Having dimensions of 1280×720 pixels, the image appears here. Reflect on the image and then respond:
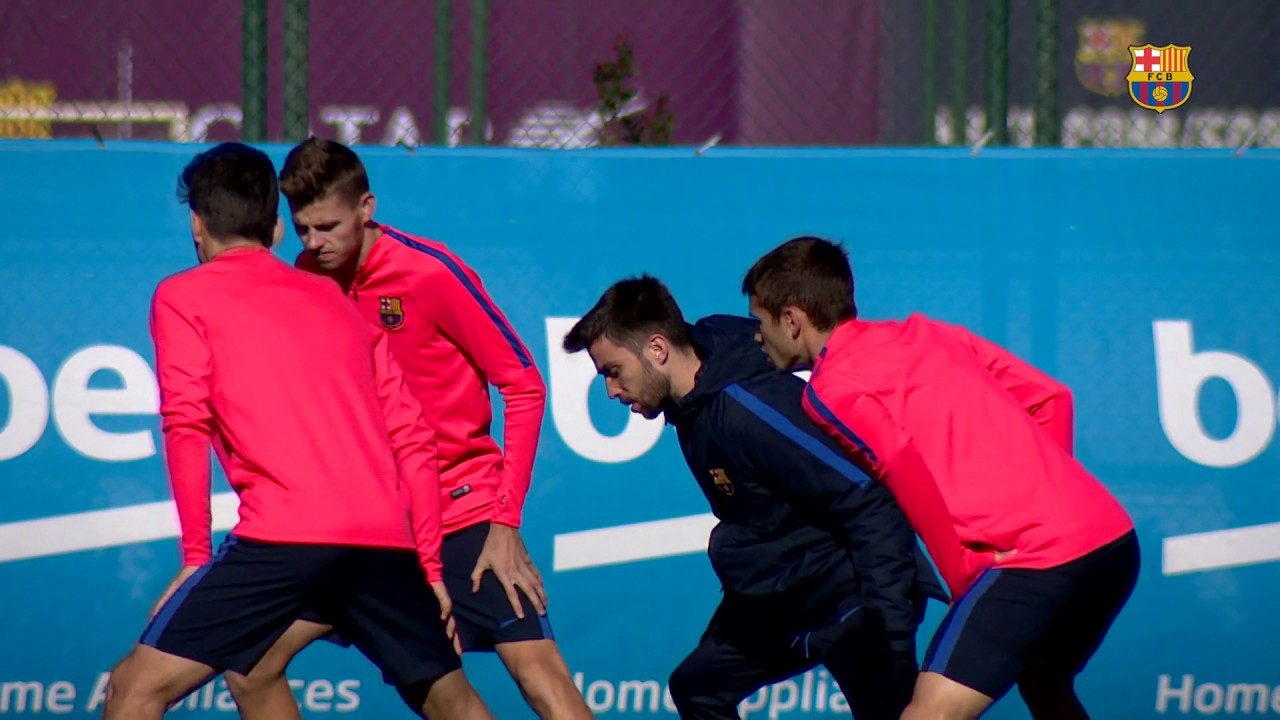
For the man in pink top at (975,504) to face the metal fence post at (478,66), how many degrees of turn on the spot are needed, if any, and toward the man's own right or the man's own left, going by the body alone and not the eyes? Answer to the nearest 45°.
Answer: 0° — they already face it

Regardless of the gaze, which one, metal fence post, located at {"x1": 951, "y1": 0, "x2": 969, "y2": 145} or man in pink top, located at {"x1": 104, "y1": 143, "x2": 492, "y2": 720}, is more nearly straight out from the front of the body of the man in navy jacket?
the man in pink top

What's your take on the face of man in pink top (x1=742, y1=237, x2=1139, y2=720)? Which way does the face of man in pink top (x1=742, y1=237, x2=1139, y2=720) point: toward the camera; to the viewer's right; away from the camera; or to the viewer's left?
to the viewer's left

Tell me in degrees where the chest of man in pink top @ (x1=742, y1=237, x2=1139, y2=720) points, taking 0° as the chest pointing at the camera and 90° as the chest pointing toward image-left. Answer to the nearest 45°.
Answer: approximately 135°

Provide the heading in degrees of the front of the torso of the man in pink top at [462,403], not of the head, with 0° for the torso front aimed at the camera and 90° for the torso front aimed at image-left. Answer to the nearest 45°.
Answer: approximately 45°

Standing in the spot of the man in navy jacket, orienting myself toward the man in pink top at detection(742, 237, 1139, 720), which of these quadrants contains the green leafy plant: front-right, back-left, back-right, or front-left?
back-left

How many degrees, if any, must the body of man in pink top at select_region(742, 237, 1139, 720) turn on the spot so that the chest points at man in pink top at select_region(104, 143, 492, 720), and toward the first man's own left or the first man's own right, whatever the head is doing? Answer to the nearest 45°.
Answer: approximately 45° to the first man's own left

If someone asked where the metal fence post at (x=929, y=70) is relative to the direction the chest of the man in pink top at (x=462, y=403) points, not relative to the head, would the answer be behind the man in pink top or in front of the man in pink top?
behind

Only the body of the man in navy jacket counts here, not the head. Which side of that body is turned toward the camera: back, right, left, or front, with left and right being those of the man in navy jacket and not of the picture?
left
